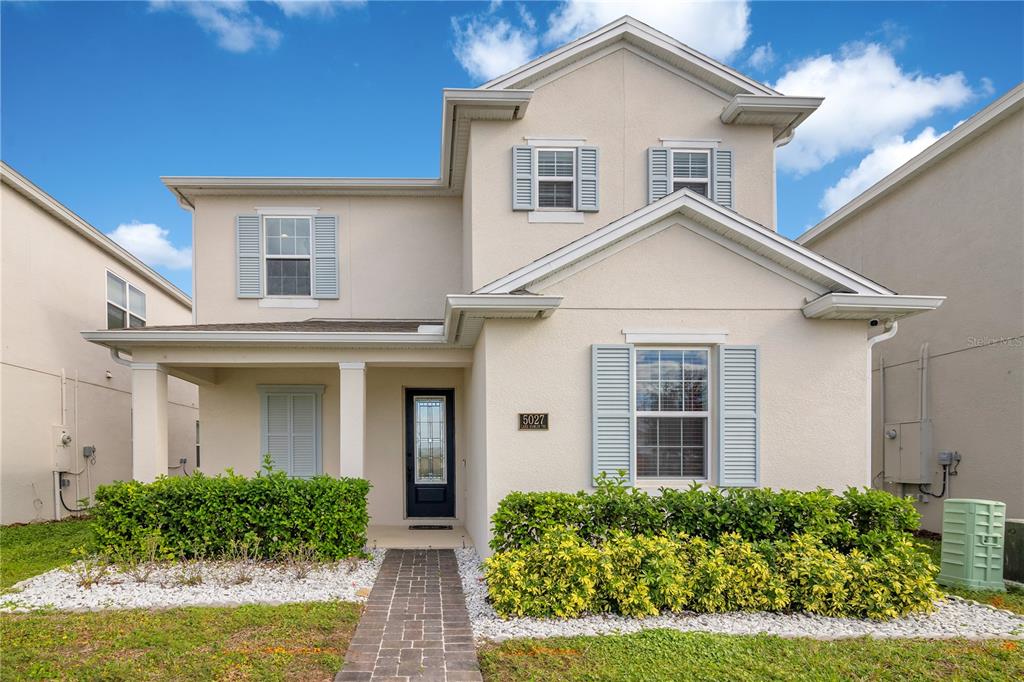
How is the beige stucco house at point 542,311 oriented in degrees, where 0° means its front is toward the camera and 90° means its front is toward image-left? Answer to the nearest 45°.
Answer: approximately 0°

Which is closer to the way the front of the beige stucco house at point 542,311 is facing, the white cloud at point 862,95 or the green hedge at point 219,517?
the green hedge

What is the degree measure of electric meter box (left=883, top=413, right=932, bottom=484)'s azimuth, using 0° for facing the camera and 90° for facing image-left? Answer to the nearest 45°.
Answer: approximately 45°

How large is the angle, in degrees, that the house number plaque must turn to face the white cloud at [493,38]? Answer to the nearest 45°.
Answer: approximately 180°
